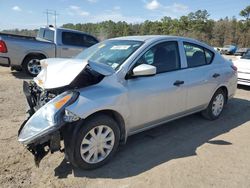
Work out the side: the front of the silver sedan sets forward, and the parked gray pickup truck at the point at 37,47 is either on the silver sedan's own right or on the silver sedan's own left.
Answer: on the silver sedan's own right
